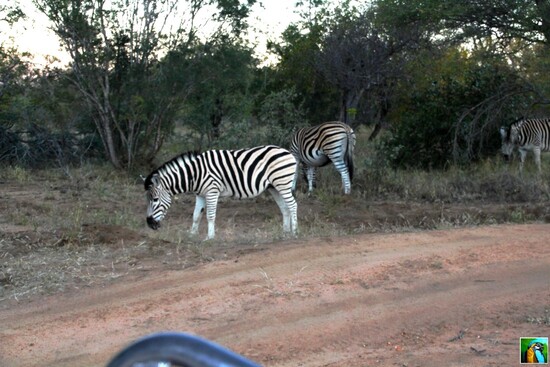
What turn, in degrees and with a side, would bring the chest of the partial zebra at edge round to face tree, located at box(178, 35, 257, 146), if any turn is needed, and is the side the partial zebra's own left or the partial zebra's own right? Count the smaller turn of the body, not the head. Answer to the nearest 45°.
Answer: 0° — it already faces it

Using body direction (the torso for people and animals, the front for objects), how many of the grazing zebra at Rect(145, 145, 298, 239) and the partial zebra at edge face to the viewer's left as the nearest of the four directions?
2

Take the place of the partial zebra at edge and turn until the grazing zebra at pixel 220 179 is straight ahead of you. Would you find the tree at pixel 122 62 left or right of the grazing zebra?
right

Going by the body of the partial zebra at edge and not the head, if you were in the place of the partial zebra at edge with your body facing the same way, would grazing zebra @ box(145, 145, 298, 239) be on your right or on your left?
on your left

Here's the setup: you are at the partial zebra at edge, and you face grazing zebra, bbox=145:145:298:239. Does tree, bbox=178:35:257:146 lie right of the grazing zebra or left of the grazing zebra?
right

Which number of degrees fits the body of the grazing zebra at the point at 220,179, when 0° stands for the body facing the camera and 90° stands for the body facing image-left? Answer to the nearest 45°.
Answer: approximately 90°

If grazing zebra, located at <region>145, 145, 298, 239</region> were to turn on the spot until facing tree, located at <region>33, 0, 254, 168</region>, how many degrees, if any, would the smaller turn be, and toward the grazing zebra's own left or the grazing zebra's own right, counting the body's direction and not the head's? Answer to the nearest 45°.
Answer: approximately 90° to the grazing zebra's own right

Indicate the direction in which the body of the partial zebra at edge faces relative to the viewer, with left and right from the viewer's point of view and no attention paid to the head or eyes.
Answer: facing to the left of the viewer

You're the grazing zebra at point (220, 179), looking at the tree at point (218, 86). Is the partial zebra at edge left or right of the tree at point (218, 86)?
right
